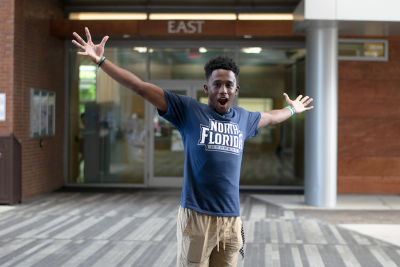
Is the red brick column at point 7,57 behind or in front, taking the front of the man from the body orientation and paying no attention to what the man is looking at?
behind

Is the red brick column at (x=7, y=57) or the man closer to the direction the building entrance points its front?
the man

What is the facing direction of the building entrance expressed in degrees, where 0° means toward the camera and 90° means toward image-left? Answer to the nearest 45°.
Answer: approximately 0°

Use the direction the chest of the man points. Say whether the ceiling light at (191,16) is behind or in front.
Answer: behind

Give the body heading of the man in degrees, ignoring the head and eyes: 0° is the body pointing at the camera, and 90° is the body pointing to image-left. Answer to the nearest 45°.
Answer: approximately 315°

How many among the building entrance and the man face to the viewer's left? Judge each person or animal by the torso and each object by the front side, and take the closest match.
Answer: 0

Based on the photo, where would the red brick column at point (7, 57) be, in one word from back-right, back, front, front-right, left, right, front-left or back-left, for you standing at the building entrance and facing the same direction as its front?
front-right
